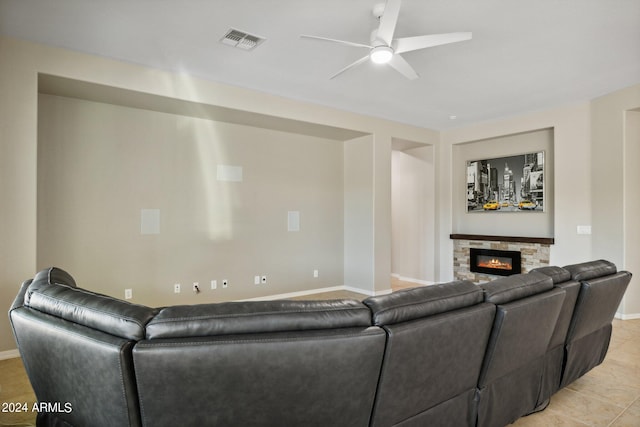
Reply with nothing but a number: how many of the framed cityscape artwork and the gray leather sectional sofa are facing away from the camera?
1

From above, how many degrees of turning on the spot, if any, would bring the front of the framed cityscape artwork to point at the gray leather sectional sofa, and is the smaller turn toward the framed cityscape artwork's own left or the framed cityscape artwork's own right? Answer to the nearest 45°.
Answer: approximately 45° to the framed cityscape artwork's own left

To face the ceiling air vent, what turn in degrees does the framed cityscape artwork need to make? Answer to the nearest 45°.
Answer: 0° — it already faces it

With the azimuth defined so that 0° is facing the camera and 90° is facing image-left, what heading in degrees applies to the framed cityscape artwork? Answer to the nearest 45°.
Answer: approximately 45°

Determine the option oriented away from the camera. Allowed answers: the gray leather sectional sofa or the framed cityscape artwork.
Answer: the gray leather sectional sofa

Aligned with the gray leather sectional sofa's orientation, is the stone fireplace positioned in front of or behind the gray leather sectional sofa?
in front

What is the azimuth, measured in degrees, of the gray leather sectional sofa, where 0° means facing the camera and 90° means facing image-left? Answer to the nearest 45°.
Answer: approximately 180°
